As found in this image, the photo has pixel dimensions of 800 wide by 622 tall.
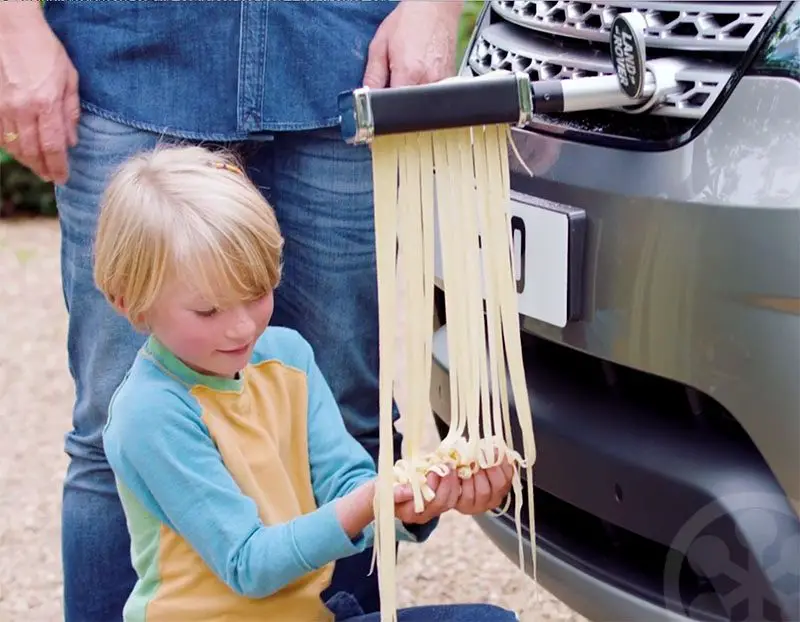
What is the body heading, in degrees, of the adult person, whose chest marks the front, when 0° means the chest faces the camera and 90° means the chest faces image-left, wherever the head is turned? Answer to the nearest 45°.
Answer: approximately 0°

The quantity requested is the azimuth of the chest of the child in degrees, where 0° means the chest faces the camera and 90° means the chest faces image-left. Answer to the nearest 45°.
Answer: approximately 315°

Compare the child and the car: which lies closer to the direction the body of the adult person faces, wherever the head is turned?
the child

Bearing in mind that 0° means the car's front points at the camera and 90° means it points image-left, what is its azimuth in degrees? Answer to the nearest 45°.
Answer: approximately 45°

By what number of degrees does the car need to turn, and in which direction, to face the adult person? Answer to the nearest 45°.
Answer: approximately 45° to its right
